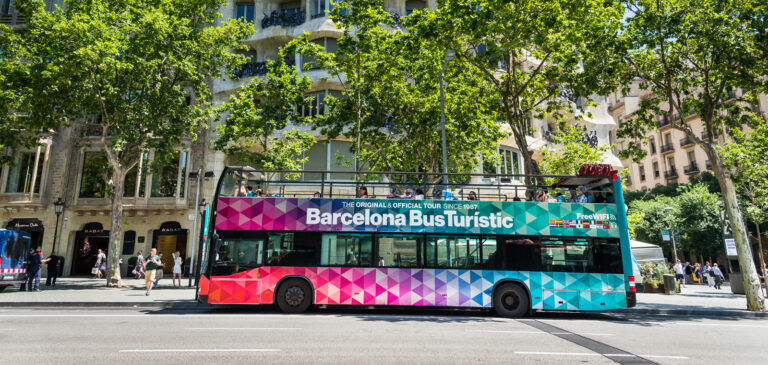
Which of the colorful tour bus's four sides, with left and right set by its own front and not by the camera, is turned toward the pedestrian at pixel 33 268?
front

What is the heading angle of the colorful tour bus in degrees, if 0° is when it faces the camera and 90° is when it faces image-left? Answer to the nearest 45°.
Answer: approximately 90°

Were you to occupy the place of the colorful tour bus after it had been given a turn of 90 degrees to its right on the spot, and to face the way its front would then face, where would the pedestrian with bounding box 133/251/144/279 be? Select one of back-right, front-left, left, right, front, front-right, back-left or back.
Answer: front-left

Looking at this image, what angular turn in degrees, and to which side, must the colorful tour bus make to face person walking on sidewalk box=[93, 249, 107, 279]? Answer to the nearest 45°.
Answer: approximately 45° to its right

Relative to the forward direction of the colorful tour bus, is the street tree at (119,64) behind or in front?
in front
